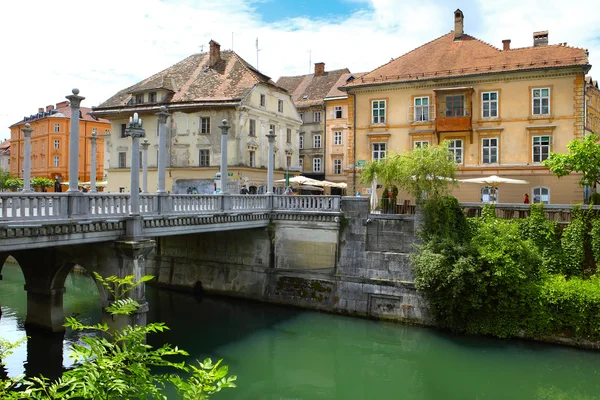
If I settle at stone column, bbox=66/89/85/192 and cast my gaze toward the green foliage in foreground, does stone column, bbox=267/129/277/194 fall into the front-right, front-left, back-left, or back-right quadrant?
back-left

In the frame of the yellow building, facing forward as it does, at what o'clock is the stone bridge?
The stone bridge is roughly at 1 o'clock from the yellow building.

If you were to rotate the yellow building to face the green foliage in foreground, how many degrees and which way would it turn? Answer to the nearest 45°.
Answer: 0° — it already faces it

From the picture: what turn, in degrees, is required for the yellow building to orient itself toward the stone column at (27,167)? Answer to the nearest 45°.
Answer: approximately 45° to its right

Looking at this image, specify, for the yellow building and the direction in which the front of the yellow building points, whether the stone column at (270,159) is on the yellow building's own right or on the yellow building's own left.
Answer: on the yellow building's own right

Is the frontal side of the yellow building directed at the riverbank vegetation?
yes

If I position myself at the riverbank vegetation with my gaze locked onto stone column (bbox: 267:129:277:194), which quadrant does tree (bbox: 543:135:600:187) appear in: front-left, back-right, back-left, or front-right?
back-right

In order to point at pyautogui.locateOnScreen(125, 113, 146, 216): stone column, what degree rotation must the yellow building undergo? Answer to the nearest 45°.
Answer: approximately 45° to its right

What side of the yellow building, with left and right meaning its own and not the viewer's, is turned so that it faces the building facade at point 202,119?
right

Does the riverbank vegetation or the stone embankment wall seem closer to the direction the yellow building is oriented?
the riverbank vegetation

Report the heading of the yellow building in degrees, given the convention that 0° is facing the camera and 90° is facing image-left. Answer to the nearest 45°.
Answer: approximately 0°
